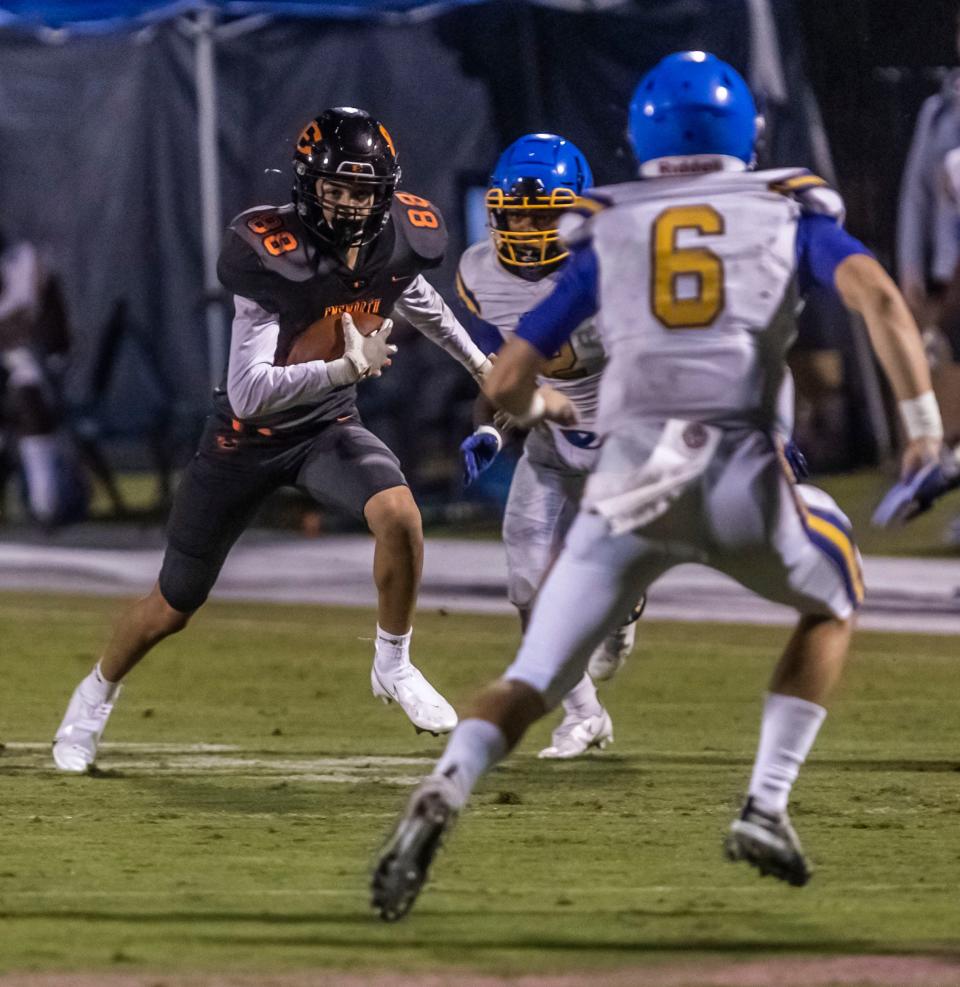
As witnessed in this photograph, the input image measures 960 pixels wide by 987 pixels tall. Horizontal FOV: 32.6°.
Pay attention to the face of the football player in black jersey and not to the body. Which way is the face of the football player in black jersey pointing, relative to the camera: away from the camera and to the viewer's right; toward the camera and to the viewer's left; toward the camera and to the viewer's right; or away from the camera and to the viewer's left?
toward the camera and to the viewer's right

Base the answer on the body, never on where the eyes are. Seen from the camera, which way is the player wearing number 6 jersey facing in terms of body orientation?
away from the camera

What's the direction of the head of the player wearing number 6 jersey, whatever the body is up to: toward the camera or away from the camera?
away from the camera

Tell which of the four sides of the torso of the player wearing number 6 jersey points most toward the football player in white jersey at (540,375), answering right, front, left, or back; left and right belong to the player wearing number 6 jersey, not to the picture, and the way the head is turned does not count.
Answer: front

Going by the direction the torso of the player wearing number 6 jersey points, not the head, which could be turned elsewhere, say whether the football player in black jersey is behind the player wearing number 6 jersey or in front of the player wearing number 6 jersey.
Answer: in front
